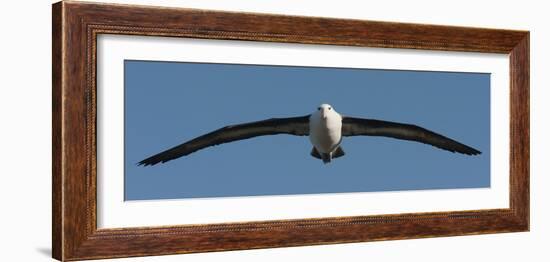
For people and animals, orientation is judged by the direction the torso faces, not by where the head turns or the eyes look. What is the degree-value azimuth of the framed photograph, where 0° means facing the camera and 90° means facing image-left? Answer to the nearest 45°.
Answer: approximately 315°
